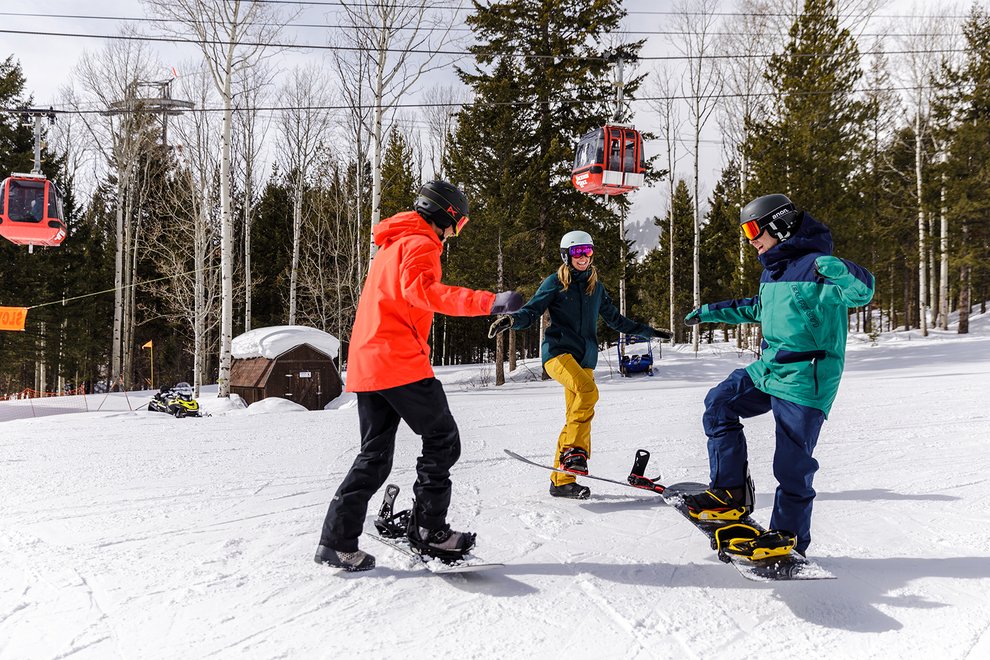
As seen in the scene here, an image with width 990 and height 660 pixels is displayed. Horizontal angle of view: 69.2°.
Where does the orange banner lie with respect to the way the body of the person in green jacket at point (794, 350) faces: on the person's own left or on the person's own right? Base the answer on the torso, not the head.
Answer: on the person's own right

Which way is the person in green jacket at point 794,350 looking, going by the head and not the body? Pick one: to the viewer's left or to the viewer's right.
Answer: to the viewer's left

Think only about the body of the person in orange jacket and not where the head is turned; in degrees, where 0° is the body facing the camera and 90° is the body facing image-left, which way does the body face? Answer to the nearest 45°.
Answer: approximately 270°

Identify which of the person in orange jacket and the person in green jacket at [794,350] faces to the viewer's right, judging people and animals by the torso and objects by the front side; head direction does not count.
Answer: the person in orange jacket

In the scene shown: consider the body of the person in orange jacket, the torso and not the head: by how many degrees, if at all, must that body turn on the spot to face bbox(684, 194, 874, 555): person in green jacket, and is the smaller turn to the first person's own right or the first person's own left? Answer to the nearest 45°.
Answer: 0° — they already face them

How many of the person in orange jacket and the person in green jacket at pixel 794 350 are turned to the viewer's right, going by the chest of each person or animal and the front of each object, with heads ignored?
1

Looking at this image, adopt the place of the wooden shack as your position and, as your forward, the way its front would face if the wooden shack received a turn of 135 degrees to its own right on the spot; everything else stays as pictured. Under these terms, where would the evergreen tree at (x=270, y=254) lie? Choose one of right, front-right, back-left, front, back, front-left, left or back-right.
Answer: right

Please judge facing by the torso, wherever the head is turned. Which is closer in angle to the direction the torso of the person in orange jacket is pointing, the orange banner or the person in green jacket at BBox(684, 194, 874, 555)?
the person in green jacket

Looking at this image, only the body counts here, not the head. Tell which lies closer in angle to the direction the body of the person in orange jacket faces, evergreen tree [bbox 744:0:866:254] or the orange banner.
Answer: the evergreen tree

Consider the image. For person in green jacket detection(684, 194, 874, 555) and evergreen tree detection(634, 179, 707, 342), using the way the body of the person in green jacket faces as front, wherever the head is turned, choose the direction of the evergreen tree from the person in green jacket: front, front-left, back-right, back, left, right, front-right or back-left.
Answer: back-right
